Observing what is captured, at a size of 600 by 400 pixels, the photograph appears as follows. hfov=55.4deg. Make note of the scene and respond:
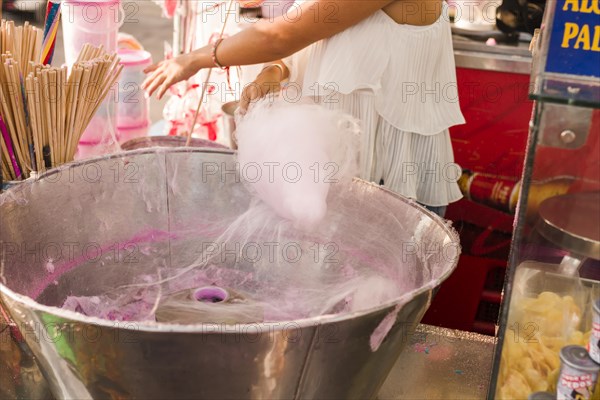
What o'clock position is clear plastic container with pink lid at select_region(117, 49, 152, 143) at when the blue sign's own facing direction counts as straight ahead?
The clear plastic container with pink lid is roughly at 4 o'clock from the blue sign.

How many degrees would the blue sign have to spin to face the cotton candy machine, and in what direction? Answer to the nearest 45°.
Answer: approximately 90° to its right

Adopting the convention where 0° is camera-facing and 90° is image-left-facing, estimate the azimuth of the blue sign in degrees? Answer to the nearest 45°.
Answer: approximately 0°

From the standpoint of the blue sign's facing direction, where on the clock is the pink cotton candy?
The pink cotton candy is roughly at 4 o'clock from the blue sign.

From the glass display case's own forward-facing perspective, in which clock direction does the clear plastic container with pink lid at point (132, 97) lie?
The clear plastic container with pink lid is roughly at 4 o'clock from the glass display case.

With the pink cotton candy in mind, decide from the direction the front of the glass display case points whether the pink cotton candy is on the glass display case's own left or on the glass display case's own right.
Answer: on the glass display case's own right

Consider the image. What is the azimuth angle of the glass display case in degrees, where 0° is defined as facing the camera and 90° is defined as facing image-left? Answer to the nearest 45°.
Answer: approximately 0°
